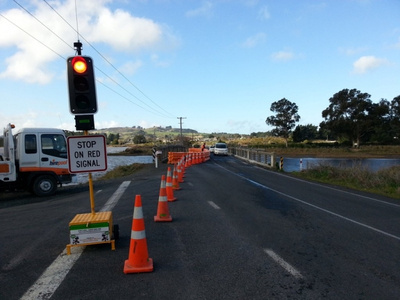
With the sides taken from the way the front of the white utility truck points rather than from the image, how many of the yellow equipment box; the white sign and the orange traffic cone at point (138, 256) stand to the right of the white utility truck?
3

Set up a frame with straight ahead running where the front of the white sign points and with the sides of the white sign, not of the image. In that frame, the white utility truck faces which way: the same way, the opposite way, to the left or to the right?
to the left

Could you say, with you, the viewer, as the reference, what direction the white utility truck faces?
facing to the right of the viewer

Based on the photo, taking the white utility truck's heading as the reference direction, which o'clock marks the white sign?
The white sign is roughly at 3 o'clock from the white utility truck.

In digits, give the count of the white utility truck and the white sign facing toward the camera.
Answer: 1

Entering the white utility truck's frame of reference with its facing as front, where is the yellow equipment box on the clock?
The yellow equipment box is roughly at 3 o'clock from the white utility truck.

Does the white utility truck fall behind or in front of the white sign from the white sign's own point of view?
behind
